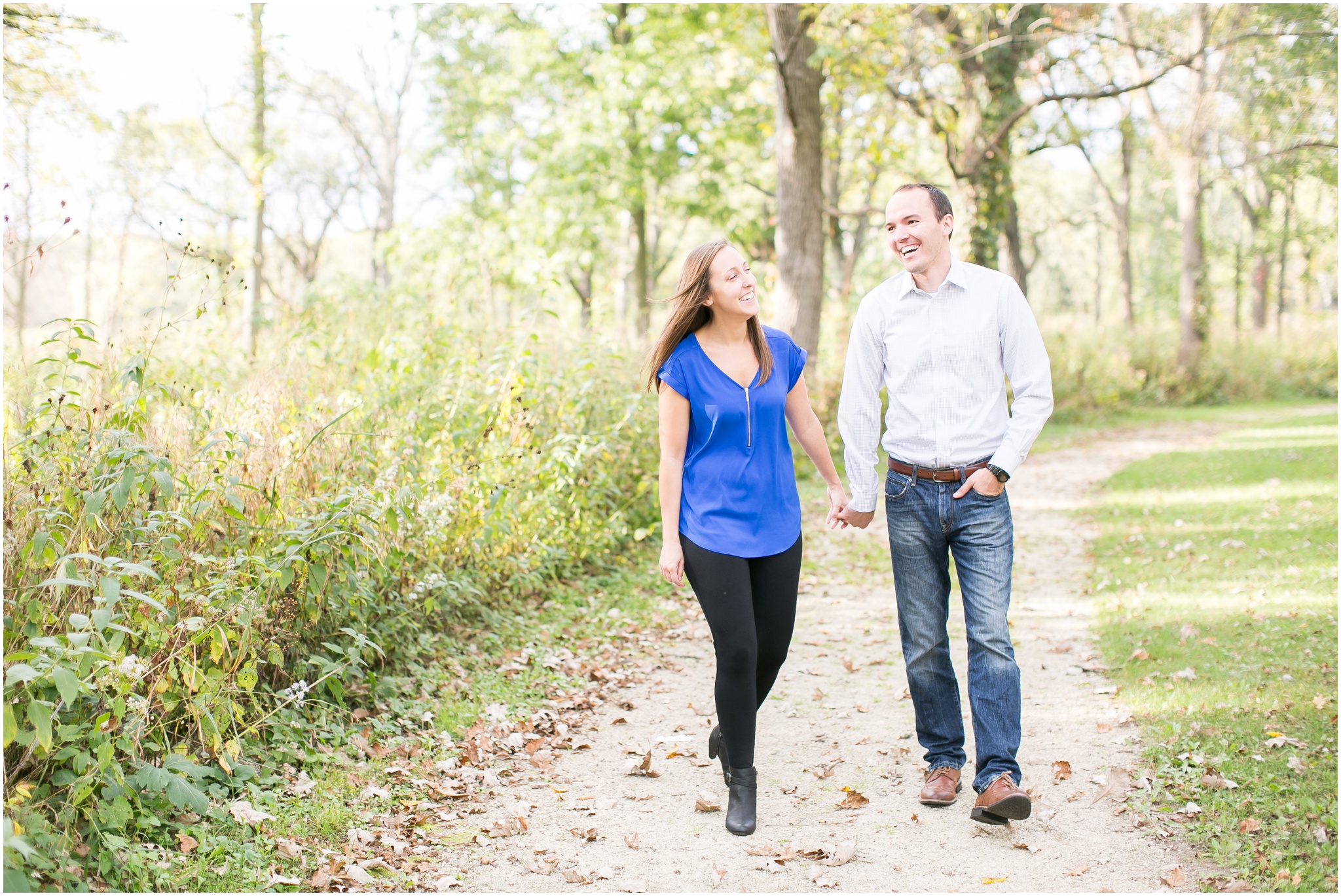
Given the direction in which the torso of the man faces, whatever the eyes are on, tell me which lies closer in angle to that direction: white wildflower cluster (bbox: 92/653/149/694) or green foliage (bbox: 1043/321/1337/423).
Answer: the white wildflower cluster

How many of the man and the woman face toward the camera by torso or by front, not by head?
2

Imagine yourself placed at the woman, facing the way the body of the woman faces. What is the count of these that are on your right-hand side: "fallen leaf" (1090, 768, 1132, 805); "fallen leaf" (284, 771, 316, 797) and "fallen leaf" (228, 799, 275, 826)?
2

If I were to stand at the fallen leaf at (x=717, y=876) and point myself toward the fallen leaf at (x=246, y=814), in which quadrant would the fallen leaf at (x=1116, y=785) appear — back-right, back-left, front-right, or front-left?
back-right

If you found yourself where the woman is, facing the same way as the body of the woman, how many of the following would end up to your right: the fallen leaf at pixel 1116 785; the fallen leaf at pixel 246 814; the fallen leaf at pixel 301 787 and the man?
2

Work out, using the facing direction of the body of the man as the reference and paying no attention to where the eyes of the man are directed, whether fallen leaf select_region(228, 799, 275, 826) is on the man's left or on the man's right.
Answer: on the man's right

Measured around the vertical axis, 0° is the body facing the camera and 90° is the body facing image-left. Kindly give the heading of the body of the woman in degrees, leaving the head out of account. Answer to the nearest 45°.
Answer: approximately 0°
